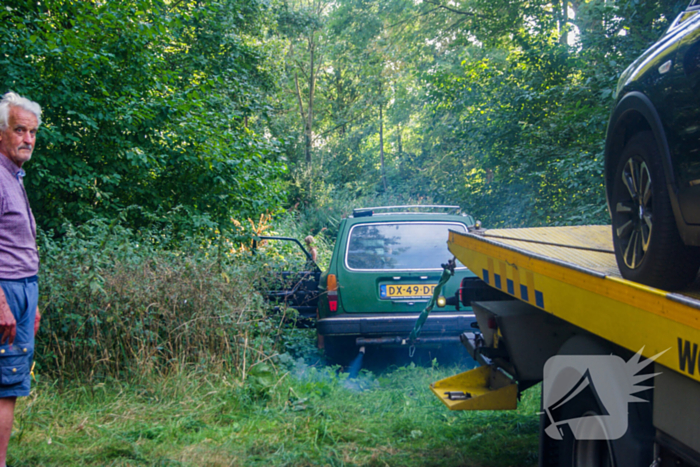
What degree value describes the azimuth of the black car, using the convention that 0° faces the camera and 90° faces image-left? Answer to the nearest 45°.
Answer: approximately 135°

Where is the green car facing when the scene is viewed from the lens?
facing away from the viewer

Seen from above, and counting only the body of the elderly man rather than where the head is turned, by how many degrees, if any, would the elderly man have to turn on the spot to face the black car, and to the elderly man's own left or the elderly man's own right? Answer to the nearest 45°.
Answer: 0° — they already face it

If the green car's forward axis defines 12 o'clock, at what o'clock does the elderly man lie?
The elderly man is roughly at 7 o'clock from the green car.

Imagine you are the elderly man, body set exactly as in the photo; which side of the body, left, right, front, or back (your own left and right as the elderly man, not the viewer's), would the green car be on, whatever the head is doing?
left

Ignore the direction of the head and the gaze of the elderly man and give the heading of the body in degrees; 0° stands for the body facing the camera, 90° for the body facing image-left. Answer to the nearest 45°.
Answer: approximately 315°

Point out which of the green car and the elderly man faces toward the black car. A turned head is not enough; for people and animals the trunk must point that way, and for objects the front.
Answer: the elderly man

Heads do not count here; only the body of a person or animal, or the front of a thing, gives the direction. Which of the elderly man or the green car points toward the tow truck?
the elderly man
